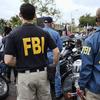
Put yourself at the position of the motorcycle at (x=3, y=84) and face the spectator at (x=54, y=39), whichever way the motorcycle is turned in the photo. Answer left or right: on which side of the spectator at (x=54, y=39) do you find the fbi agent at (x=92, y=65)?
right
